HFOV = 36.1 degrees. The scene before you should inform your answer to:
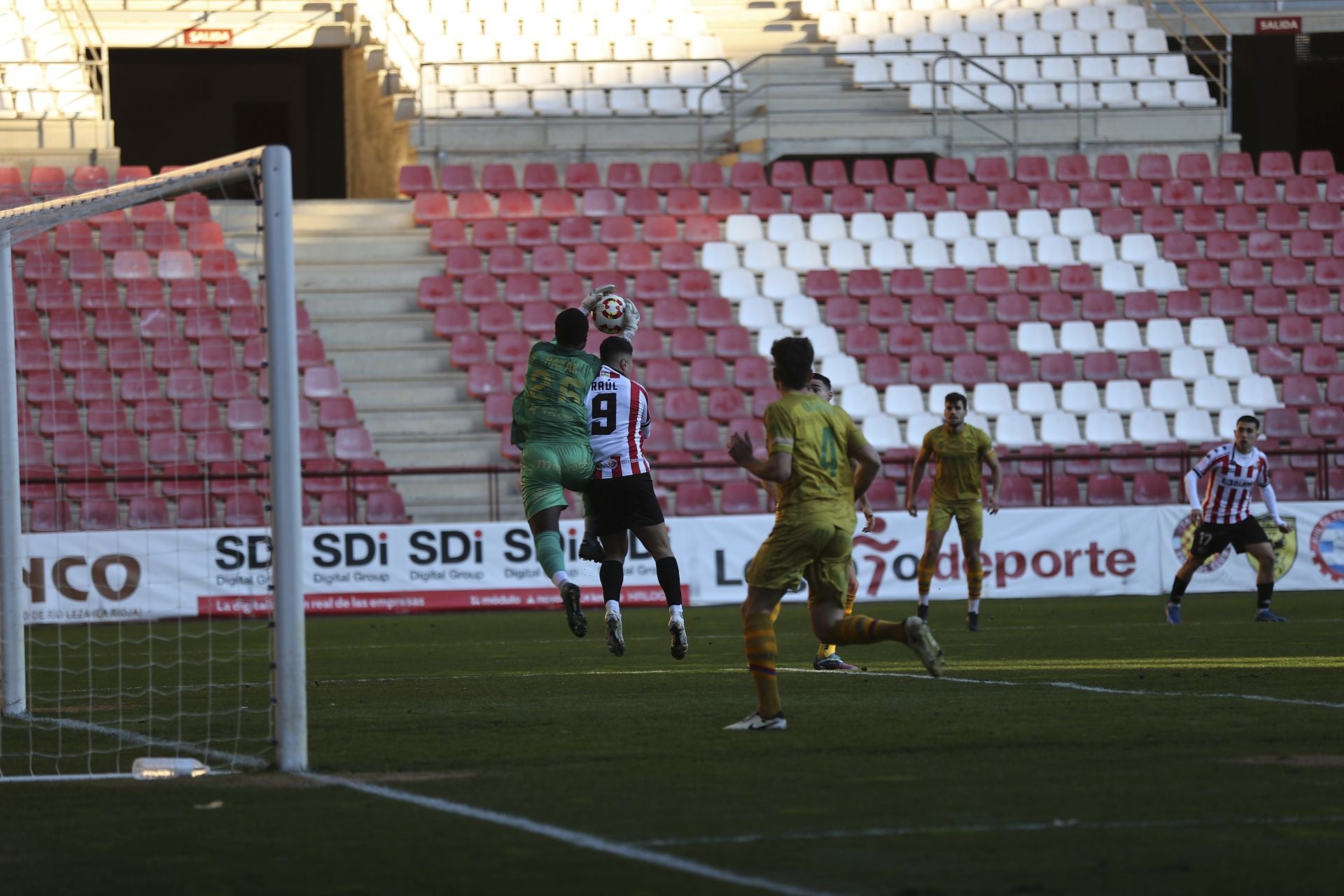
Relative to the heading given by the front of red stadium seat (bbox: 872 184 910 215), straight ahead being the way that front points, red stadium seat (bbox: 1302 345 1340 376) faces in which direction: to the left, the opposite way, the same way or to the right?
the same way

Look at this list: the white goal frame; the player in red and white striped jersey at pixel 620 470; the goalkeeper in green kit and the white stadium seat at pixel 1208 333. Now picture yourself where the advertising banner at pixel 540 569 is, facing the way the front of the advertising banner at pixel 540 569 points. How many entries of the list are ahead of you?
3

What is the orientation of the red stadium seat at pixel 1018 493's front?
toward the camera

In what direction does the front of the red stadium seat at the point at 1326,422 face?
toward the camera

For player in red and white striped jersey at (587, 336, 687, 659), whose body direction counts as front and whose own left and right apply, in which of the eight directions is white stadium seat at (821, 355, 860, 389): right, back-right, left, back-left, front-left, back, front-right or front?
front-left

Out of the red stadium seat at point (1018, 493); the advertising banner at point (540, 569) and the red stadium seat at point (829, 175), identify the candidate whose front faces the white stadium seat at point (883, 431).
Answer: the red stadium seat at point (829, 175)

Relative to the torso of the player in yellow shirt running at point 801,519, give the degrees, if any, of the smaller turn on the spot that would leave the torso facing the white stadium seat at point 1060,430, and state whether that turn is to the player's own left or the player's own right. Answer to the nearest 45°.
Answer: approximately 45° to the player's own right

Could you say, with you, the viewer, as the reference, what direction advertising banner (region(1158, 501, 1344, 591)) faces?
facing the viewer

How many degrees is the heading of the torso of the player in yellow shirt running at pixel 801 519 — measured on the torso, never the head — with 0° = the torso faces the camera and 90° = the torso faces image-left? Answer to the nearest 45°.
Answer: approximately 135°

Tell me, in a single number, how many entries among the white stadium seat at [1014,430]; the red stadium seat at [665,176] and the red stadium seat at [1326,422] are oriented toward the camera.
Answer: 3

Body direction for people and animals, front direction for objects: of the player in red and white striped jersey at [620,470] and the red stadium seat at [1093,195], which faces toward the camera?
the red stadium seat

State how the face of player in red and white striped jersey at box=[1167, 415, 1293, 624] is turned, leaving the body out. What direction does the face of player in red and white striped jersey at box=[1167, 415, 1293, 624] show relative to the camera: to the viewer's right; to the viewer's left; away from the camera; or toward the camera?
toward the camera

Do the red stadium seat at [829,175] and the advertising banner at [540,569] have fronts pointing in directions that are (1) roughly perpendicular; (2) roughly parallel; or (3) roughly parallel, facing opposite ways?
roughly parallel

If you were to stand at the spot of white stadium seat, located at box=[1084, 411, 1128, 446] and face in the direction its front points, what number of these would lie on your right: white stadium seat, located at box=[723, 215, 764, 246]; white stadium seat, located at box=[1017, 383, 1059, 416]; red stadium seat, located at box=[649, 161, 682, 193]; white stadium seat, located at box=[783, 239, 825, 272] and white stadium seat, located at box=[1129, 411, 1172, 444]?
4

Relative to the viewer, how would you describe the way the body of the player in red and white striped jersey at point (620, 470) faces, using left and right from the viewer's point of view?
facing away from the viewer and to the right of the viewer

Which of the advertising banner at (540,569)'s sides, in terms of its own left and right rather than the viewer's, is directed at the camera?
front

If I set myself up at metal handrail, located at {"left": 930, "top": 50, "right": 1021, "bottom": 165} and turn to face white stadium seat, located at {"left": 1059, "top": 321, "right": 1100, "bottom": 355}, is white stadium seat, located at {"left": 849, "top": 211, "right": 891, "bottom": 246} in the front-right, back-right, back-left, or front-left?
front-right
